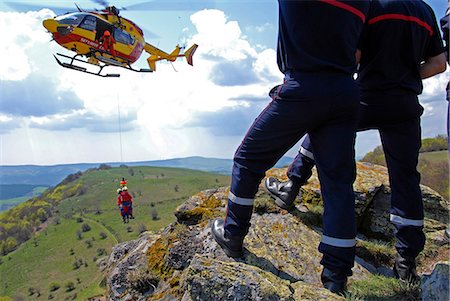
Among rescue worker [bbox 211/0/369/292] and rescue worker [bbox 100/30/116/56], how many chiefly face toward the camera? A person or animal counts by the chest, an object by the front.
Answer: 1

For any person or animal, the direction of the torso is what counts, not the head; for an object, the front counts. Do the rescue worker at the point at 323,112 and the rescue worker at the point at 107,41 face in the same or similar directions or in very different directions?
very different directions

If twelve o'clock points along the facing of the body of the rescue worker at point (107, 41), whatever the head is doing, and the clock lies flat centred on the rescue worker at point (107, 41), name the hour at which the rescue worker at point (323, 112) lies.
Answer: the rescue worker at point (323, 112) is roughly at 12 o'clock from the rescue worker at point (107, 41).

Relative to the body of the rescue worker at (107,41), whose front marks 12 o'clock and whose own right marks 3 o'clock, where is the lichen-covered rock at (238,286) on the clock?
The lichen-covered rock is roughly at 12 o'clock from the rescue worker.

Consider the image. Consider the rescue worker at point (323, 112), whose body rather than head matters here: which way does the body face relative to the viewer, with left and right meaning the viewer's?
facing away from the viewer and to the left of the viewer

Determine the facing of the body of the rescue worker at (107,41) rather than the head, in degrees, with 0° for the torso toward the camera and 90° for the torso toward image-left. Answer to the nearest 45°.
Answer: approximately 0°

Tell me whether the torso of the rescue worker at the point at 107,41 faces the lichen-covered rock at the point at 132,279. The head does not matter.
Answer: yes

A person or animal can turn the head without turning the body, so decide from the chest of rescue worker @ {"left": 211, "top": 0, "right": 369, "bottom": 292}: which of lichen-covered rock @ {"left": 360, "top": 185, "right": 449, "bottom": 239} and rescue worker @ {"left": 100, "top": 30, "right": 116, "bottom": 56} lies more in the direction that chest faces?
the rescue worker
